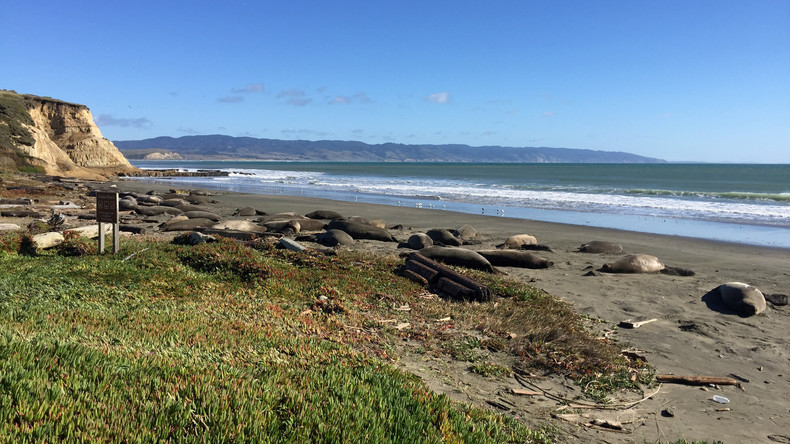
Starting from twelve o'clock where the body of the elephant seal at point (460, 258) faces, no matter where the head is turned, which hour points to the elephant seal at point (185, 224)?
the elephant seal at point (185, 224) is roughly at 1 o'clock from the elephant seal at point (460, 258).

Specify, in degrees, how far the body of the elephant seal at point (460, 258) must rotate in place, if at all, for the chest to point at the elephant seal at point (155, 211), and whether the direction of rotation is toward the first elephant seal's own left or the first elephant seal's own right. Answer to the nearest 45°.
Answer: approximately 45° to the first elephant seal's own right

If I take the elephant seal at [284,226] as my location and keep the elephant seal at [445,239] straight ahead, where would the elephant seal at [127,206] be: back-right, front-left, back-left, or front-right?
back-left

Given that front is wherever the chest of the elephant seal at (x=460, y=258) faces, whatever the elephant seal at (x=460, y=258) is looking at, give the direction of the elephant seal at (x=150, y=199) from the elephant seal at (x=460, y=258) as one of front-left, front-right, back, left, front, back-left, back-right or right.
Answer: front-right

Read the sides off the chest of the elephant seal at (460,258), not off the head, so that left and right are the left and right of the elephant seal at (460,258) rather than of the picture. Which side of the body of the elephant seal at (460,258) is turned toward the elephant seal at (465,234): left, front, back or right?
right

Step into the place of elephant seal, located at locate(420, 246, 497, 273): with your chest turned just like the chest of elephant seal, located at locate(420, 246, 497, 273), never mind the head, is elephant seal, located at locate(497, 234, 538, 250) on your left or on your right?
on your right

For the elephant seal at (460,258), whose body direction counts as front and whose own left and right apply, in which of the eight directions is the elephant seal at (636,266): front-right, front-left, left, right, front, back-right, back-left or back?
back

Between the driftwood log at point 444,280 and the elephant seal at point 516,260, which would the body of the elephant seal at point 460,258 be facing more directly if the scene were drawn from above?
the driftwood log

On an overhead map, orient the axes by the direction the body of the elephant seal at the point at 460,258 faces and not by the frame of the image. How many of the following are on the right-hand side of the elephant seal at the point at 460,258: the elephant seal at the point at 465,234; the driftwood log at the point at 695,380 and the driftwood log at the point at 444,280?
1

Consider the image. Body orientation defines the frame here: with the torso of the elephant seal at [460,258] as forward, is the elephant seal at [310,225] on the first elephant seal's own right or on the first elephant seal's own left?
on the first elephant seal's own right

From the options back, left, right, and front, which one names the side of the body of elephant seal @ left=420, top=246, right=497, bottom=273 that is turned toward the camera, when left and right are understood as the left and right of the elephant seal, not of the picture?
left

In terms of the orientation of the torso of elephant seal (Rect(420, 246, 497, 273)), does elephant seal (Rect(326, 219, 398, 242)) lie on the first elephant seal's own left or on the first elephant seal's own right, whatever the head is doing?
on the first elephant seal's own right
